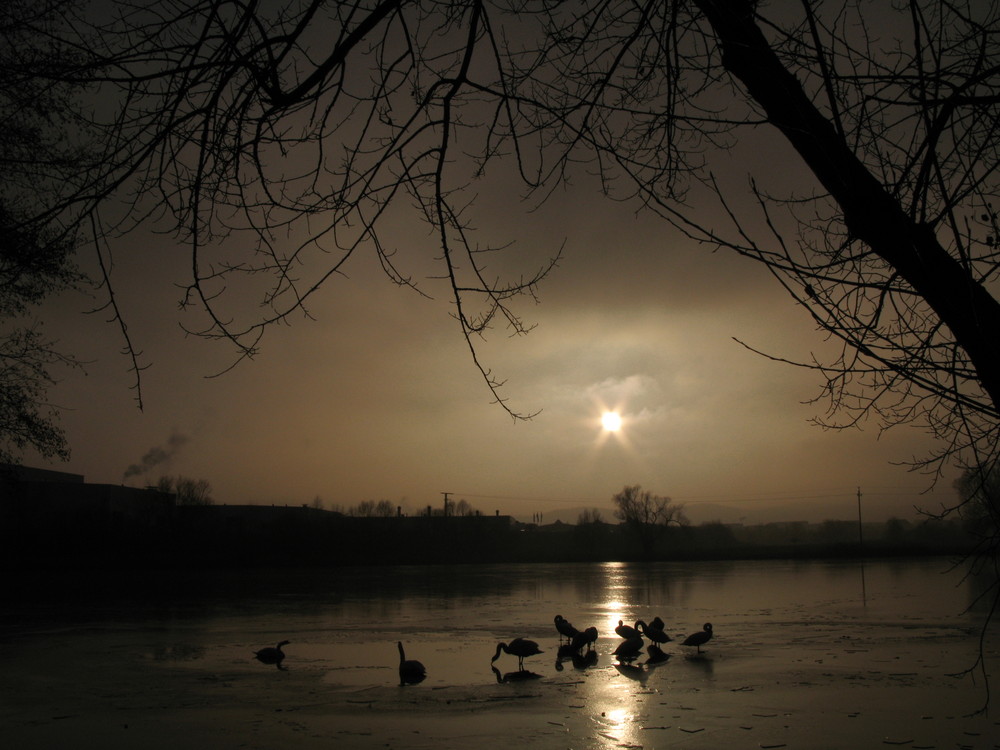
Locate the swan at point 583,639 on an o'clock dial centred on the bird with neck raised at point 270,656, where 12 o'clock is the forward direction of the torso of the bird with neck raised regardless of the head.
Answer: The swan is roughly at 12 o'clock from the bird with neck raised.

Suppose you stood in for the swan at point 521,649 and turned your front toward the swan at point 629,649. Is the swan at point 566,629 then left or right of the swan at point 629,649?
left

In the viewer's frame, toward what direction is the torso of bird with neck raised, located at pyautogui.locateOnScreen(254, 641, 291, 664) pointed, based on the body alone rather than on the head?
to the viewer's right

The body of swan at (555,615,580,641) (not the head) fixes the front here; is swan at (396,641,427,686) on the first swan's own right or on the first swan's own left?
on the first swan's own left

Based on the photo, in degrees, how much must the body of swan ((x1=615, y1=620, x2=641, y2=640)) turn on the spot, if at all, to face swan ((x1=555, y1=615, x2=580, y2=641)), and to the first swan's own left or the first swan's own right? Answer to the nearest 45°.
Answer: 0° — it already faces it

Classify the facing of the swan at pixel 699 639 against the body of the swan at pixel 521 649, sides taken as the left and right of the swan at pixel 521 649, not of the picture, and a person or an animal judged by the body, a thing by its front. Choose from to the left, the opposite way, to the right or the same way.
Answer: the opposite way

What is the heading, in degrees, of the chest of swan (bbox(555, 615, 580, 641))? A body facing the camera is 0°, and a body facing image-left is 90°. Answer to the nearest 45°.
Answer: approximately 90°

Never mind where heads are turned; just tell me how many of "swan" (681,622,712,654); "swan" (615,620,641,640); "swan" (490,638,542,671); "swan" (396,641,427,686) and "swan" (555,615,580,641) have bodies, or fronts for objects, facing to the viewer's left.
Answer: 4

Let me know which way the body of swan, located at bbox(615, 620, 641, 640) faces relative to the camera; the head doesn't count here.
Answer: to the viewer's left

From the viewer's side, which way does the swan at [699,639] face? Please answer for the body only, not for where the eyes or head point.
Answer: to the viewer's right

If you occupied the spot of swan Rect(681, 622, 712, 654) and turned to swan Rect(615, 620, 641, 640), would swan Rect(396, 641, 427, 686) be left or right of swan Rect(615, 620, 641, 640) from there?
left

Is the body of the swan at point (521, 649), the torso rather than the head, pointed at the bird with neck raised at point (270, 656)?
yes

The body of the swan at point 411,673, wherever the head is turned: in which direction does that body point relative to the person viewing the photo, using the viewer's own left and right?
facing to the left of the viewer

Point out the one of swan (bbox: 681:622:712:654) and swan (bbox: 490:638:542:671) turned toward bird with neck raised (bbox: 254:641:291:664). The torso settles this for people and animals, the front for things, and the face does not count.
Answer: swan (bbox: 490:638:542:671)

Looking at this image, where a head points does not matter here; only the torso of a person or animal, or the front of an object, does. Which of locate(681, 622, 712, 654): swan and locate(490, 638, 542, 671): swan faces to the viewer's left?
locate(490, 638, 542, 671): swan
